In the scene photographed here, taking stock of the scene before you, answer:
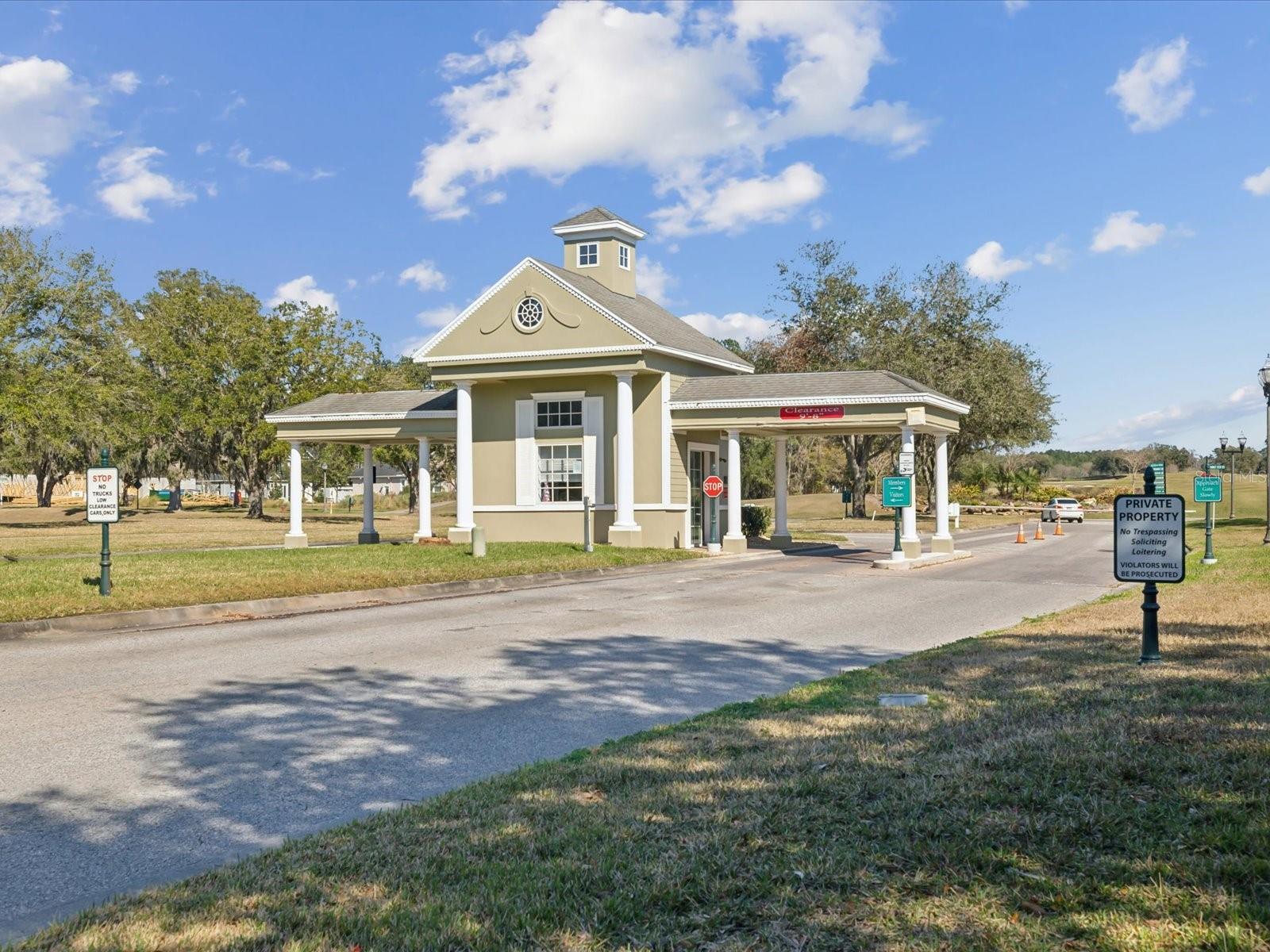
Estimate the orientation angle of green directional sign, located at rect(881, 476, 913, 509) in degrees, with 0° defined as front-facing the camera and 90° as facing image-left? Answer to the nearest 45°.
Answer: approximately 0°

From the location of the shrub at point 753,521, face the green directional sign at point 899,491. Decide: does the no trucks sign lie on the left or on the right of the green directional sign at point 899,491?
right

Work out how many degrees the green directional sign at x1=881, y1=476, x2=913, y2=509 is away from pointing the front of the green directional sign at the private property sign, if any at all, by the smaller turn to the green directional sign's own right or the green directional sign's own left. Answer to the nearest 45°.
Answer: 0° — it already faces it

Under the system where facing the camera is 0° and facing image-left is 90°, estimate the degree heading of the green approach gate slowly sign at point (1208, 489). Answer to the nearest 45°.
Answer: approximately 0°

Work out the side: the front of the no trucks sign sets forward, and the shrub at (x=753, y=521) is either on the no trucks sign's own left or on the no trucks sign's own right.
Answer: on the no trucks sign's own left

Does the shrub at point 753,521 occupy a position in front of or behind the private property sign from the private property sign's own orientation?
behind

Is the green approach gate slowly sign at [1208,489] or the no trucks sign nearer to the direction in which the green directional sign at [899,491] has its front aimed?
the no trucks sign

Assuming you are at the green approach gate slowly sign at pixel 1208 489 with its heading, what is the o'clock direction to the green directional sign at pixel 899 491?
the green directional sign at pixel 899 491 is roughly at 2 o'clock from the green approach gate slowly sign at pixel 1208 489.

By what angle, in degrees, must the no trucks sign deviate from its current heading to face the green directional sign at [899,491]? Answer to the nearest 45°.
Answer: approximately 90° to its left

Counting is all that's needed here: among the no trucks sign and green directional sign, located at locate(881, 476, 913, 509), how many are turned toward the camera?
2
